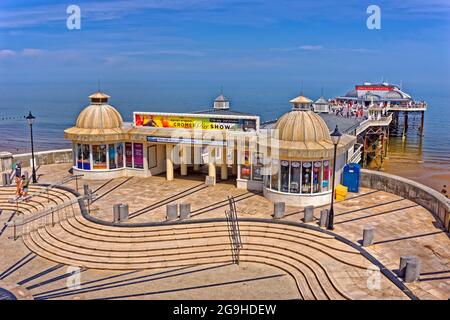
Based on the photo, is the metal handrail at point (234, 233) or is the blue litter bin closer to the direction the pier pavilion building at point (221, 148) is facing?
the metal handrail

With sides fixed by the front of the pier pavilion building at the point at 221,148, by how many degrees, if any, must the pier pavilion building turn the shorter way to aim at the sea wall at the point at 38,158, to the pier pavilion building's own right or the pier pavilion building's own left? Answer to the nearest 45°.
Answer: approximately 90° to the pier pavilion building's own right

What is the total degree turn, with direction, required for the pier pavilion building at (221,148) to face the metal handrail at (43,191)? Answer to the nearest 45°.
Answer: approximately 45° to its right

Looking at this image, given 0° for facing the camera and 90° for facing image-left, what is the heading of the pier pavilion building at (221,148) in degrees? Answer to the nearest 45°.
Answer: approximately 45°

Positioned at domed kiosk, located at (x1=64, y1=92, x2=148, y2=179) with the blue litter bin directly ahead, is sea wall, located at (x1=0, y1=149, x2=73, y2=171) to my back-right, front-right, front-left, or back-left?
back-left

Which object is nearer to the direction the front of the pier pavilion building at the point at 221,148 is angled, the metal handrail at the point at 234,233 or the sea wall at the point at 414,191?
the metal handrail

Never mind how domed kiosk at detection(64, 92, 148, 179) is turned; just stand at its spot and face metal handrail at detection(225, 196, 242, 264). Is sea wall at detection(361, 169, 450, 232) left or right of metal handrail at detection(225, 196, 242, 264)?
left

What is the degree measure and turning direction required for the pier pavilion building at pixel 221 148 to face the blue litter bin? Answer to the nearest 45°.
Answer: approximately 135° to its left

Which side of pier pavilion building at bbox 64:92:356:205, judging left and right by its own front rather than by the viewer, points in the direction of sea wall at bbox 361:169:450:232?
left
